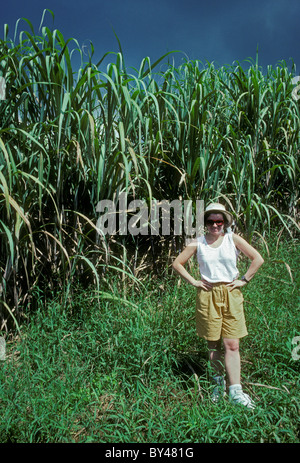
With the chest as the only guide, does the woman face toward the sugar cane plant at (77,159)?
no

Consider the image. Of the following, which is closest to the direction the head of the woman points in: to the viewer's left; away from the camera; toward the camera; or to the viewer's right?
toward the camera

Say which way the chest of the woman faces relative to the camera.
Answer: toward the camera
